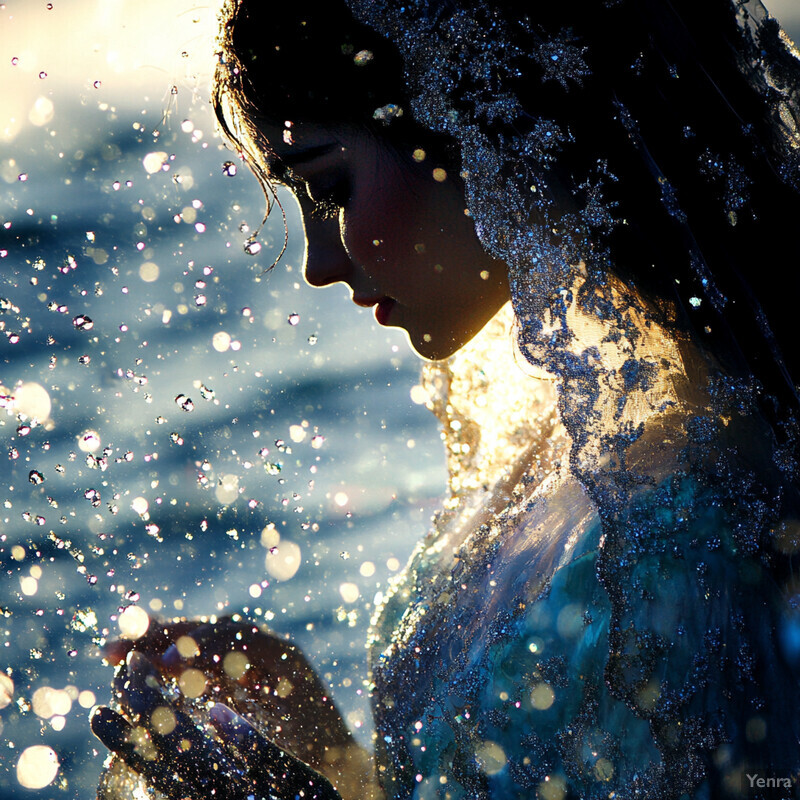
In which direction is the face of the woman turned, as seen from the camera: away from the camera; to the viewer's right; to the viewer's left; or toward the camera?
to the viewer's left

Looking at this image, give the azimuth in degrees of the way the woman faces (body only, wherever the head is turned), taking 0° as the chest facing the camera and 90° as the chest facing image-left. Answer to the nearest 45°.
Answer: approximately 90°
